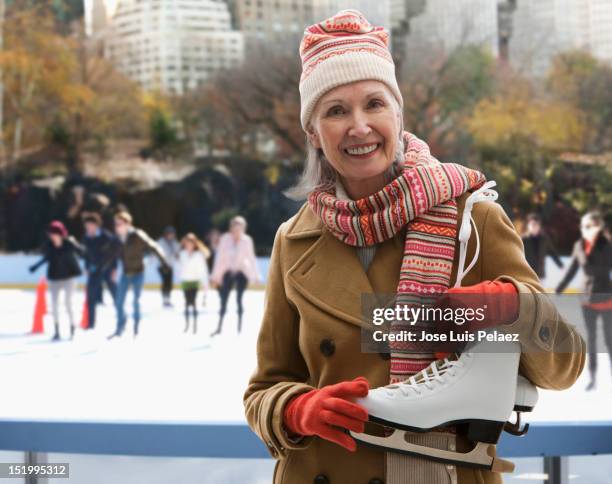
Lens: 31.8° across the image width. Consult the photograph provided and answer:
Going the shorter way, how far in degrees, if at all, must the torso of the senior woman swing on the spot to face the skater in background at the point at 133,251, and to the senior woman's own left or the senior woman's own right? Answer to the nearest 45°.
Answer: approximately 180°

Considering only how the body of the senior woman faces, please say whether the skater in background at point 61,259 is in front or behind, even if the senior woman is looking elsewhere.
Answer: behind

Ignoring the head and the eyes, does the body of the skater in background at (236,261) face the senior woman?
yes

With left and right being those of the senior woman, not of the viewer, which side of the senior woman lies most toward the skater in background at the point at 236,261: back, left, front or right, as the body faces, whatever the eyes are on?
back

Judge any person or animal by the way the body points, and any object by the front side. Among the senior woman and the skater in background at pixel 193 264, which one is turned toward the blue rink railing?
the skater in background

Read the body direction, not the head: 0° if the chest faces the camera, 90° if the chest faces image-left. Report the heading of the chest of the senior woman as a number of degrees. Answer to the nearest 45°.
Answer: approximately 0°

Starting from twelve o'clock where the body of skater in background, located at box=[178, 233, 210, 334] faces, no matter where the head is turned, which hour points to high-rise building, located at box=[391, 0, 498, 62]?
The high-rise building is roughly at 7 o'clock from the skater in background.

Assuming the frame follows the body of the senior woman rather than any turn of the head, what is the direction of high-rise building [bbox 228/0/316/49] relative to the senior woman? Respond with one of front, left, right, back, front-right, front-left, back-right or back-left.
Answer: back

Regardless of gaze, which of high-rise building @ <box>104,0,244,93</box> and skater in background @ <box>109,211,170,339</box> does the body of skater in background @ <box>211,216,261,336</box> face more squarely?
the skater in background

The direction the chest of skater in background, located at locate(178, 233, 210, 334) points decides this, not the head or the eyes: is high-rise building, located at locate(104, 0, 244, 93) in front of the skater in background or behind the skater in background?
behind

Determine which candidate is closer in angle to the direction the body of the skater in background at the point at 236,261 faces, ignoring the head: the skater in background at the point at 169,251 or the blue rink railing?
the blue rink railing

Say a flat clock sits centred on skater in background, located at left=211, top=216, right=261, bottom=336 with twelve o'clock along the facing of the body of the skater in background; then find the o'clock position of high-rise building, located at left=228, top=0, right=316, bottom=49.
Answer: The high-rise building is roughly at 6 o'clock from the skater in background.
